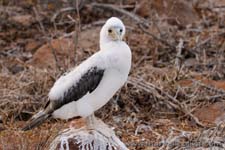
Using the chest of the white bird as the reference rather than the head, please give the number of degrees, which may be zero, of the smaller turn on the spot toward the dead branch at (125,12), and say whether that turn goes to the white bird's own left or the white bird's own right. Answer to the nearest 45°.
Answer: approximately 90° to the white bird's own left

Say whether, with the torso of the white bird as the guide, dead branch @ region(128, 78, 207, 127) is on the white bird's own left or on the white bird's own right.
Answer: on the white bird's own left

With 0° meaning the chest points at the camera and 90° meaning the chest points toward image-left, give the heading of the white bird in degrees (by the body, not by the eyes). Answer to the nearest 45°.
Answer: approximately 270°
